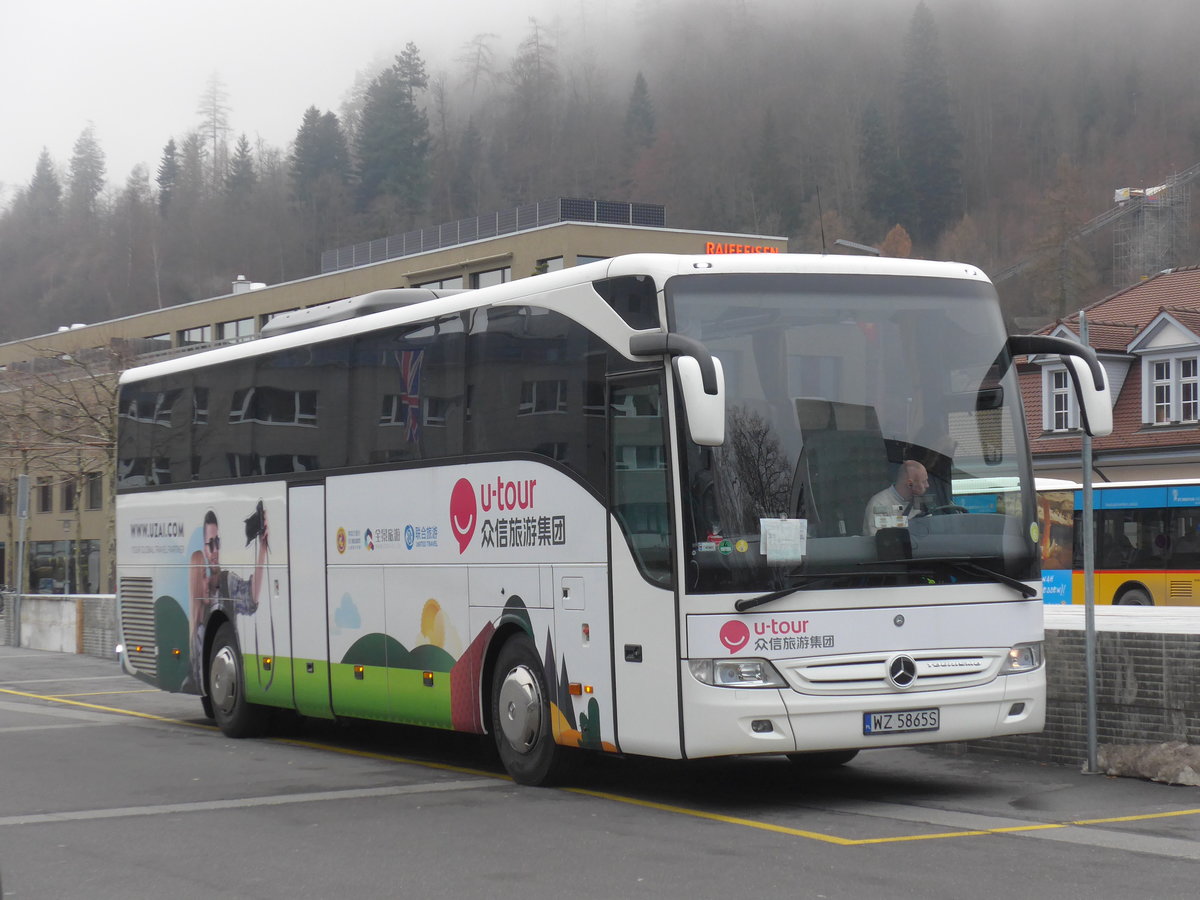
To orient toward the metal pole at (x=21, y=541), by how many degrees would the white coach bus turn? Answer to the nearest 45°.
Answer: approximately 180°

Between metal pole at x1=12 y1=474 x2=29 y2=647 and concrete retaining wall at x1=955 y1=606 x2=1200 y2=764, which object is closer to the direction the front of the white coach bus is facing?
the concrete retaining wall

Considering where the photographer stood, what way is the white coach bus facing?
facing the viewer and to the right of the viewer

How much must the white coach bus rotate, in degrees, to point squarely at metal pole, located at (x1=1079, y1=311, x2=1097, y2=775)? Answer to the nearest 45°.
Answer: approximately 90° to its left

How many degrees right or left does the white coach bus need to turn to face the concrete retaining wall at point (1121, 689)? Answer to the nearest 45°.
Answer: approximately 90° to its left

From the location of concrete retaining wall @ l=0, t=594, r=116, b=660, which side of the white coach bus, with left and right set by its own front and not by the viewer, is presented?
back
